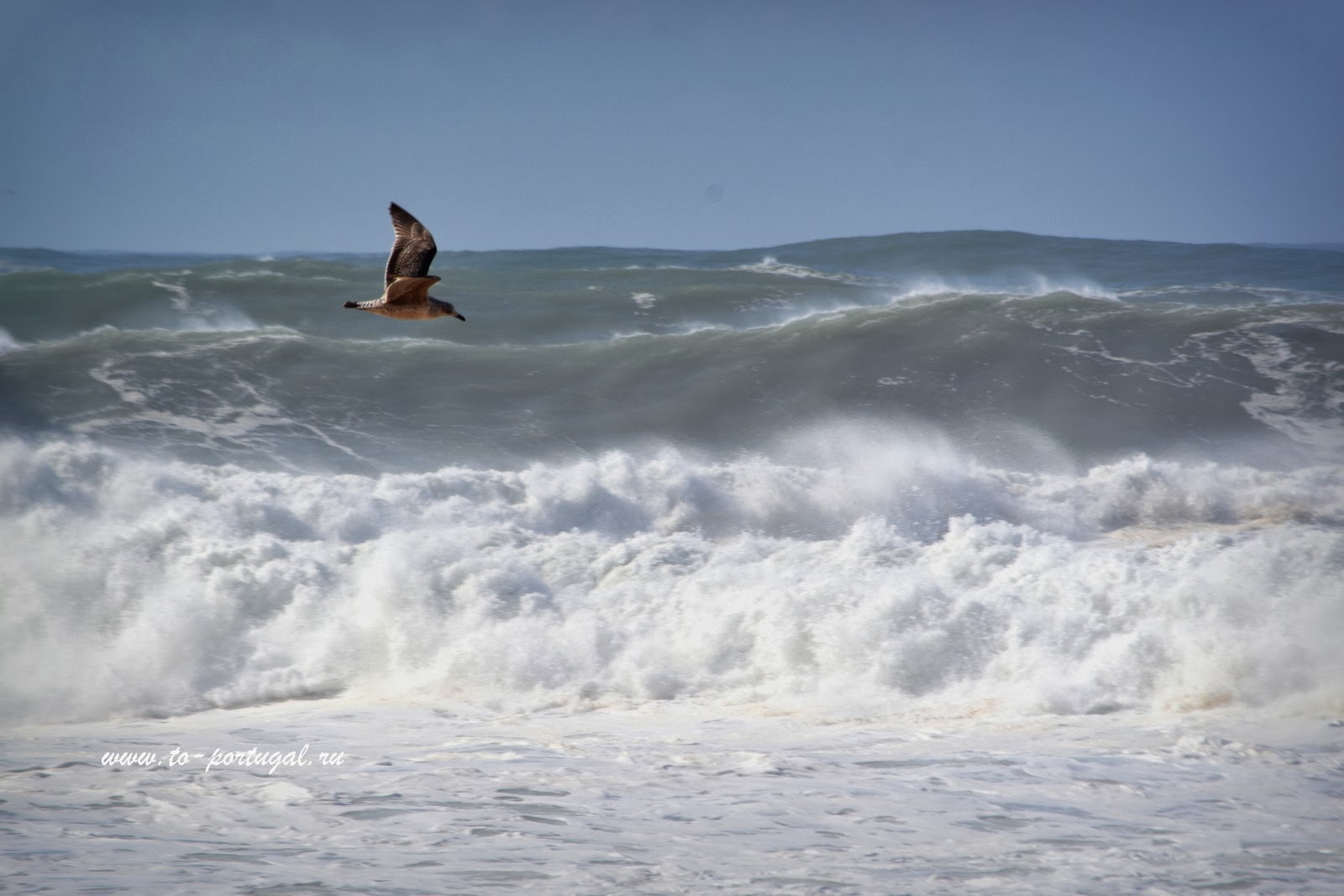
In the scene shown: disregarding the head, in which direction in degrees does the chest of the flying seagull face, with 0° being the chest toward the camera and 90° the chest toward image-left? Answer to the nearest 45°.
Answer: approximately 270°
